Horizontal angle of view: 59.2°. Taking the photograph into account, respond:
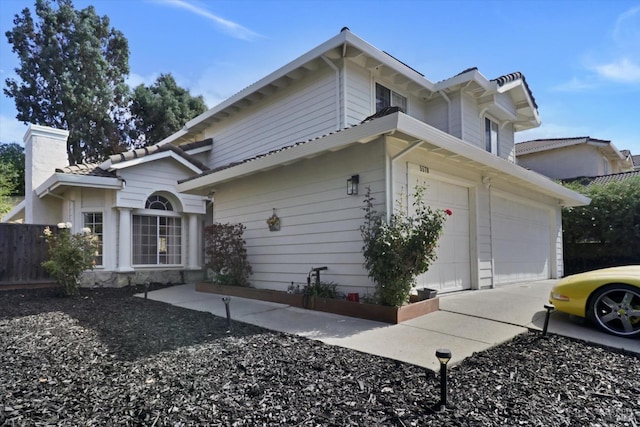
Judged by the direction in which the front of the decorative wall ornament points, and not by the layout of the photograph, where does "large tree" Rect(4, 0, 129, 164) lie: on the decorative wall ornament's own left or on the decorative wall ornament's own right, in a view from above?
on the decorative wall ornament's own right

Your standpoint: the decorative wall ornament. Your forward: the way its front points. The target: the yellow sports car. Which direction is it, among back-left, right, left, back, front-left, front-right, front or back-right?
left

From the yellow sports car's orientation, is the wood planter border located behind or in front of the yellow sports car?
in front

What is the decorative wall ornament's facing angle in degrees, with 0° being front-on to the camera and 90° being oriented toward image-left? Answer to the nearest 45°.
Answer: approximately 45°

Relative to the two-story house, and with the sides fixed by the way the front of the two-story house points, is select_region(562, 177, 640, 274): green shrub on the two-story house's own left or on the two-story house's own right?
on the two-story house's own left

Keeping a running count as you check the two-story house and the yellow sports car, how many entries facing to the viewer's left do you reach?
1

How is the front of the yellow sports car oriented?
to the viewer's left

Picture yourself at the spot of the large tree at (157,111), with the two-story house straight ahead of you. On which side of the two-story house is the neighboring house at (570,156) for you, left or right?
left

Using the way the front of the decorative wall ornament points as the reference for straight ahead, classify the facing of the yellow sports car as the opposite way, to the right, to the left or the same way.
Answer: to the right
